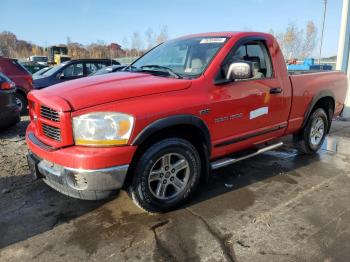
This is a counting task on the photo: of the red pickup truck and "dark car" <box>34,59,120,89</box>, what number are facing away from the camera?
0

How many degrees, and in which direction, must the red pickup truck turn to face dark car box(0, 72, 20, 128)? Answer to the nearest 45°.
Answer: approximately 90° to its right

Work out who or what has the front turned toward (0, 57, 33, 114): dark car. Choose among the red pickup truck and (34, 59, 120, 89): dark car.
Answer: (34, 59, 120, 89): dark car

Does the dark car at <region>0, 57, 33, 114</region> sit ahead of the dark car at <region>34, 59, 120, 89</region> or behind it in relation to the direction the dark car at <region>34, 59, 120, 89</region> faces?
ahead

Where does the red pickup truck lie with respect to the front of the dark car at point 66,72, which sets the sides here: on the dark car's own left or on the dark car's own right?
on the dark car's own left

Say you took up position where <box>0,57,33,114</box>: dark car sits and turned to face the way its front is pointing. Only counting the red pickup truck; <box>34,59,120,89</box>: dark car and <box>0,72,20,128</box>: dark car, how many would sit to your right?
1

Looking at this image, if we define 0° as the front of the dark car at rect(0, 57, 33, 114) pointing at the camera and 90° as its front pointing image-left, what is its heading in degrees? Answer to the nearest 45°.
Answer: approximately 135°

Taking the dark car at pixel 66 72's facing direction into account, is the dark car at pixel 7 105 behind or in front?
in front

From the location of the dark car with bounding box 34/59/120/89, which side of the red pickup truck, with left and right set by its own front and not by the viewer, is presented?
right
